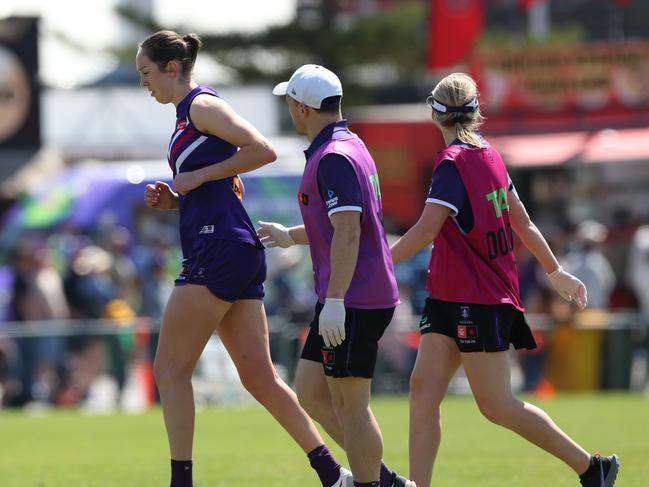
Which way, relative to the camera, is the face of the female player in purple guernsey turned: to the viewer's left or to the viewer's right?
to the viewer's left

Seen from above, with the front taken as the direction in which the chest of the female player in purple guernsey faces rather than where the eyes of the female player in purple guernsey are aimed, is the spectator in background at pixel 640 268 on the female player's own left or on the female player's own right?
on the female player's own right

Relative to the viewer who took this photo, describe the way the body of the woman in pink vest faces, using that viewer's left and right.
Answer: facing away from the viewer and to the left of the viewer

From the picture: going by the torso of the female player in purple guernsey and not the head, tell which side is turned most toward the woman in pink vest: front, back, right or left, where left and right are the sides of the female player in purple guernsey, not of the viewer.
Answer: back

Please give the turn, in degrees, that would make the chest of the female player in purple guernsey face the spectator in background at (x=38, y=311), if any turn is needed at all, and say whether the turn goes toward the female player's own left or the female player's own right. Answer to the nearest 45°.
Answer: approximately 90° to the female player's own right

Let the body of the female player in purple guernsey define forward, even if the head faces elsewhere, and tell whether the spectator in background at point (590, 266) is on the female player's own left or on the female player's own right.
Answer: on the female player's own right

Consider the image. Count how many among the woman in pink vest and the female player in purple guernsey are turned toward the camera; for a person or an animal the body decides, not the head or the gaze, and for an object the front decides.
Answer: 0

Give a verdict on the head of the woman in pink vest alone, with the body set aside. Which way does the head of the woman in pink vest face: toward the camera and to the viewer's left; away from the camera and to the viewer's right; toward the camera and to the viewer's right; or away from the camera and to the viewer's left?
away from the camera and to the viewer's left

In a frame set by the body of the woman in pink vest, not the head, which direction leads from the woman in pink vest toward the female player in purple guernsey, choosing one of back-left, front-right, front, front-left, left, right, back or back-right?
front-left

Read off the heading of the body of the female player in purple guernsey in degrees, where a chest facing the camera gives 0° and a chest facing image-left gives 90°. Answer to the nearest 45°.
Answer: approximately 90°

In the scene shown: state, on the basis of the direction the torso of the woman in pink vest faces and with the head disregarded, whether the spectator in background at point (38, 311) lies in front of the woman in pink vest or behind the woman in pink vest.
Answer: in front

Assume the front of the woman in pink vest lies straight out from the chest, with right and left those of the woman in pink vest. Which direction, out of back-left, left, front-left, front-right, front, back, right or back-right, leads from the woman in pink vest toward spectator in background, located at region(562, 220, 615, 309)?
front-right

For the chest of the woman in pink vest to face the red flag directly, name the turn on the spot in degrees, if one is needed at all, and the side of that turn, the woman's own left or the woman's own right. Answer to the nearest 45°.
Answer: approximately 45° to the woman's own right
